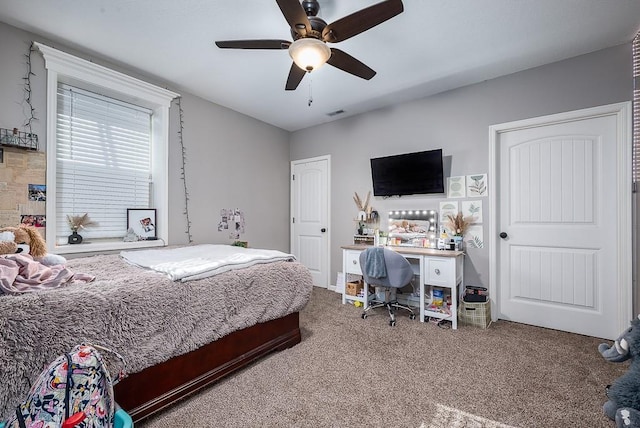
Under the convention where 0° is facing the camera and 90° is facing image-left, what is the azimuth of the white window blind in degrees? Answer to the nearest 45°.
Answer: approximately 315°

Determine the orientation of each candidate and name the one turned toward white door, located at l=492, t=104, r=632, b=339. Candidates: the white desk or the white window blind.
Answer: the white window blind

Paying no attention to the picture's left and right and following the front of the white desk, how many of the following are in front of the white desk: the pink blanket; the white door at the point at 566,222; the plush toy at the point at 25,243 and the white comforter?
3

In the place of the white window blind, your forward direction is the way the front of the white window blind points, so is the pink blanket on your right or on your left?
on your right

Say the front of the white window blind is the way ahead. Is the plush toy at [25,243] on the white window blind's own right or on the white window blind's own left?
on the white window blind's own right

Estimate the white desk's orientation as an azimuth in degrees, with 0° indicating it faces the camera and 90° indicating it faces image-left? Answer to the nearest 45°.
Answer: approximately 45°

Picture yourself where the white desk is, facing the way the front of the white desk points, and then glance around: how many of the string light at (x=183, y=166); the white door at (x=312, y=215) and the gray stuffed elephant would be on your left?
1

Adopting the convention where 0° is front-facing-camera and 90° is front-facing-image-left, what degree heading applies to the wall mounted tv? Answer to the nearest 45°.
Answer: approximately 45°
